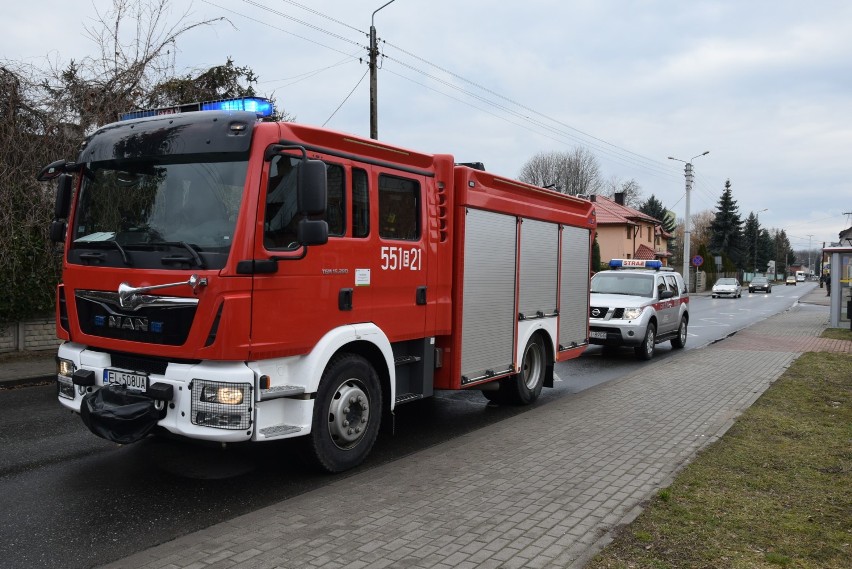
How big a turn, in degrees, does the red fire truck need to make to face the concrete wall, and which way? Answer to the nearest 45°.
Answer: approximately 90° to its right

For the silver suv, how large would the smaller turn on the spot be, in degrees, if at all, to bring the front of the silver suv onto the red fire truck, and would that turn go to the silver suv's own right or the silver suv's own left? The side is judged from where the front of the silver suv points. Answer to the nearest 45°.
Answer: approximately 45° to the silver suv's own left

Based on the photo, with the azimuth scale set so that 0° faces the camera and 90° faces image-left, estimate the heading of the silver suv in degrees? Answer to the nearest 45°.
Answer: approximately 45°

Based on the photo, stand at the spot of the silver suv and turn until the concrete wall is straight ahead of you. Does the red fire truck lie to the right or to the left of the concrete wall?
left

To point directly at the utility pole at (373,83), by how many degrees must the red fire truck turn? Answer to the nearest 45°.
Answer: approximately 135° to its right

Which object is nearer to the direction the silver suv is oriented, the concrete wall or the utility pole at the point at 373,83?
the concrete wall

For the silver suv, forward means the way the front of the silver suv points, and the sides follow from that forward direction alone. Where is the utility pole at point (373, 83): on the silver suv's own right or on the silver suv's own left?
on the silver suv's own right

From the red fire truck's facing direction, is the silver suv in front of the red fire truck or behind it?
behind

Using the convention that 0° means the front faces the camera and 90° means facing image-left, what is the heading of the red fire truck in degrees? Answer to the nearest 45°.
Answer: approximately 45°
